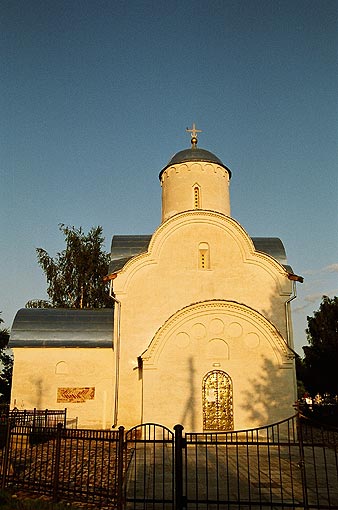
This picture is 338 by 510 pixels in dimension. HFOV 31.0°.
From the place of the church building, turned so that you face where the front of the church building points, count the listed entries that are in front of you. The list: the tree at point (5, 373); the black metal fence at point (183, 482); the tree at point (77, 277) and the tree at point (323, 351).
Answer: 1

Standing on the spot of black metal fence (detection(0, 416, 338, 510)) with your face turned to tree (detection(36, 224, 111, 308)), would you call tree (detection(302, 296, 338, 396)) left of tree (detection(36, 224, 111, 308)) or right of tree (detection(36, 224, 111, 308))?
right

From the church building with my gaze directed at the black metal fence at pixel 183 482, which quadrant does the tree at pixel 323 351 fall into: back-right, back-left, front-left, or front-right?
back-left

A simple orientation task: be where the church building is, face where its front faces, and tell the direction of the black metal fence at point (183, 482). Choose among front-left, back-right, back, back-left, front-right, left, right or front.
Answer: front

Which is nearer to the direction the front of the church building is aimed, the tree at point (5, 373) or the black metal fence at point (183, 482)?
the black metal fence

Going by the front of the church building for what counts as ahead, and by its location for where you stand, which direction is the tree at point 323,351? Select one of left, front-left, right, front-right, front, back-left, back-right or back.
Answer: back-left

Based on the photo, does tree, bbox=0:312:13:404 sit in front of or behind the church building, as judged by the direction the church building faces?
behind

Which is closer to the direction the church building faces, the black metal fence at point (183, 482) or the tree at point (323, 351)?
the black metal fence

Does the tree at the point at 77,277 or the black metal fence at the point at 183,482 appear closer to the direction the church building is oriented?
the black metal fence

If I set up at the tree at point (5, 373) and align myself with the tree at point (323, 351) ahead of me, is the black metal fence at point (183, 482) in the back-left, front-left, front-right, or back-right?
front-right

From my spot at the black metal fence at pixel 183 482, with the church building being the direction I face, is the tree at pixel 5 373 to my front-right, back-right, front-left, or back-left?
front-left

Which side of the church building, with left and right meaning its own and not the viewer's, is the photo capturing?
front
